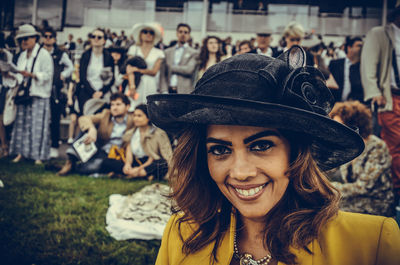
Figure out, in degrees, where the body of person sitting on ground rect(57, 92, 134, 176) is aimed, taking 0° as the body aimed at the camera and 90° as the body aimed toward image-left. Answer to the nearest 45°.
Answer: approximately 45°

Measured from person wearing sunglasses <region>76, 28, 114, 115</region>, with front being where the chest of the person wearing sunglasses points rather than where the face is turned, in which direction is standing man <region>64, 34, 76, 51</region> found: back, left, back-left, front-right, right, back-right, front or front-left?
back

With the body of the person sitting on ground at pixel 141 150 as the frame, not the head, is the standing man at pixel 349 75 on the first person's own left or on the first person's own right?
on the first person's own left

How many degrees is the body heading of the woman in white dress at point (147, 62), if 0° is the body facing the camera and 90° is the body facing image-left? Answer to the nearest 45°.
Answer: approximately 0°

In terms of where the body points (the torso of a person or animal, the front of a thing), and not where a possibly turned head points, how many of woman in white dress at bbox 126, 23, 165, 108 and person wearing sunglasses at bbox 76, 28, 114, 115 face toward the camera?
2

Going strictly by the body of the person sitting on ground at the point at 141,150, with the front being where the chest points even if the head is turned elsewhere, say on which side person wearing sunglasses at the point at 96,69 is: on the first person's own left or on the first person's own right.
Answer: on the first person's own right
